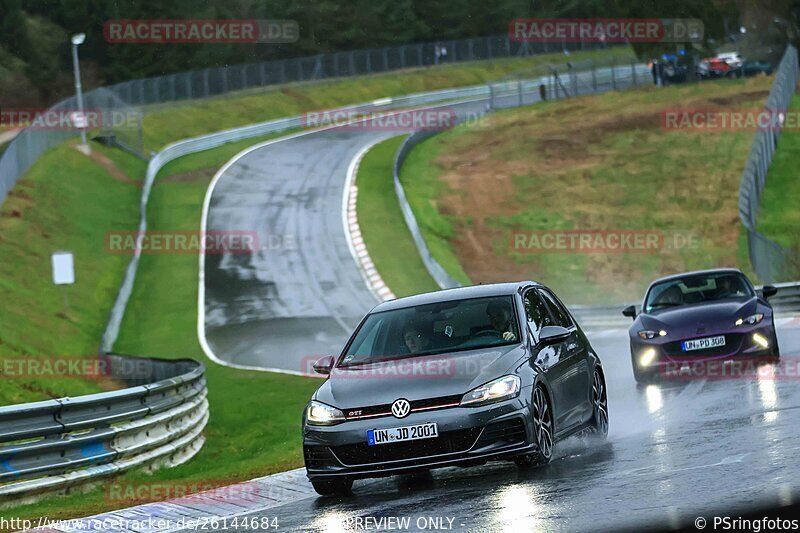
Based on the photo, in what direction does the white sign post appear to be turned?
toward the camera

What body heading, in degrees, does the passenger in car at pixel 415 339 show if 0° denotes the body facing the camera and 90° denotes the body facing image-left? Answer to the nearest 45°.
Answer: approximately 45°

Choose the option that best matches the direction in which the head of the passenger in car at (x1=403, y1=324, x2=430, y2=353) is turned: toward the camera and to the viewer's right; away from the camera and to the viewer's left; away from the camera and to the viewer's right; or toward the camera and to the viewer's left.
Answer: toward the camera and to the viewer's left

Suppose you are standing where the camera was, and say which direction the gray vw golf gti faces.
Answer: facing the viewer and to the left of the viewer

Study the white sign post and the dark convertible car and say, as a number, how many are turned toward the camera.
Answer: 2

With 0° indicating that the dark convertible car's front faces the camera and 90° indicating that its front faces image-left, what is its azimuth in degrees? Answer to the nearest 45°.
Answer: approximately 0°

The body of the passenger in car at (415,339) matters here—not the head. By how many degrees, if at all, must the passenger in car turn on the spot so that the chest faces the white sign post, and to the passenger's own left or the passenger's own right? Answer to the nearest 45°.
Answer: approximately 90° to the passenger's own right

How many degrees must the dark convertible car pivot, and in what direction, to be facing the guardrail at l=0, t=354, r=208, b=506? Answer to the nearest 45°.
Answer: approximately 45° to its right

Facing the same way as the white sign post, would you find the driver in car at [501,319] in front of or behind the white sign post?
in front

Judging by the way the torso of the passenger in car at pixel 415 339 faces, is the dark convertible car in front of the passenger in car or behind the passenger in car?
behind
